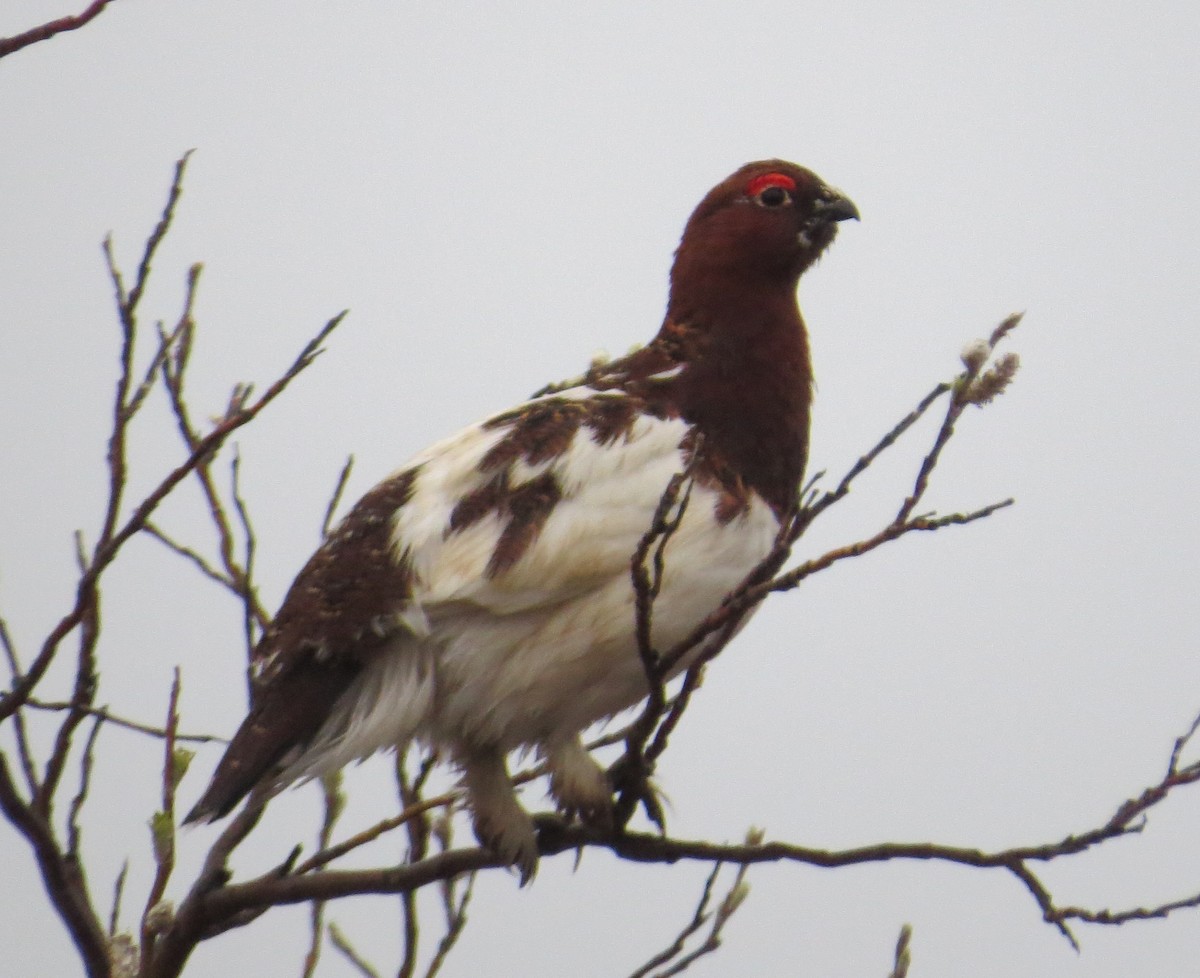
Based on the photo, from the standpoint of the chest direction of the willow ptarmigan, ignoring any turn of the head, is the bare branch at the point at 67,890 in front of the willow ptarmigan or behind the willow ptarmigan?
behind

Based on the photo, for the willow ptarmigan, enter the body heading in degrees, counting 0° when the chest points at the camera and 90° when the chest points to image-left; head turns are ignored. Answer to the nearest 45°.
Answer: approximately 270°

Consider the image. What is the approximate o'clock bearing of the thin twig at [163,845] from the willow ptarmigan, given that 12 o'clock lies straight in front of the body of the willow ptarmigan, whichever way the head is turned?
The thin twig is roughly at 5 o'clock from the willow ptarmigan.
